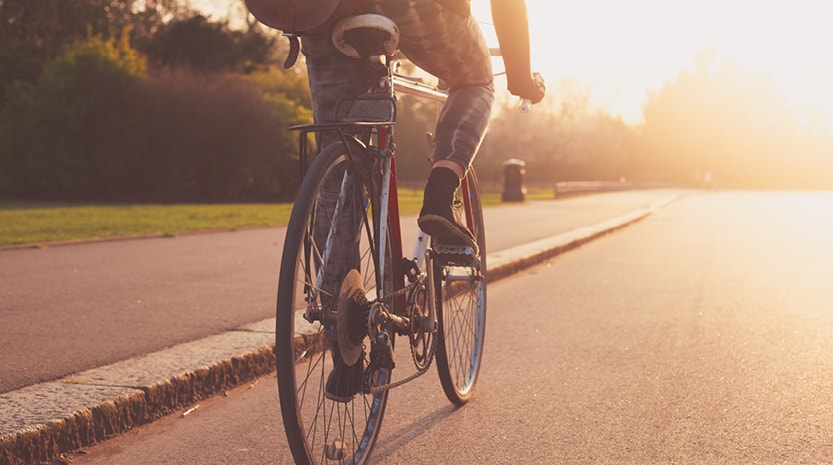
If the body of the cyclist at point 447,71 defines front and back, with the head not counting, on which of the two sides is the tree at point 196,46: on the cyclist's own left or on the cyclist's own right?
on the cyclist's own left

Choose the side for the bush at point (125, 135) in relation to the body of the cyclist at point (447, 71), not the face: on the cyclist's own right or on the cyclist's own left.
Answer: on the cyclist's own left

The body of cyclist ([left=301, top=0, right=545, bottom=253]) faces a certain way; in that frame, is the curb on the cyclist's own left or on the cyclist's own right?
on the cyclist's own left

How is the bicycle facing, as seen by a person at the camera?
facing away from the viewer and to the right of the viewer

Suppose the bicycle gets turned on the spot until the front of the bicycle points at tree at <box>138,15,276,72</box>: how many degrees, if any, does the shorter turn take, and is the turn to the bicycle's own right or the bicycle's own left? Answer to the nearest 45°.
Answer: approximately 45° to the bicycle's own left

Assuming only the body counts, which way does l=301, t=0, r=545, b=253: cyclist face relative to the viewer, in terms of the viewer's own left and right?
facing away from the viewer and to the right of the viewer

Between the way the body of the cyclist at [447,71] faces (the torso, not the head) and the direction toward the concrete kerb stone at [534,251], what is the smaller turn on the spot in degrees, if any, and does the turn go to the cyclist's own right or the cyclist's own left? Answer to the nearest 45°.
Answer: approximately 45° to the cyclist's own left

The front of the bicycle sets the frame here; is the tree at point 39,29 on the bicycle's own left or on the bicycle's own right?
on the bicycle's own left
